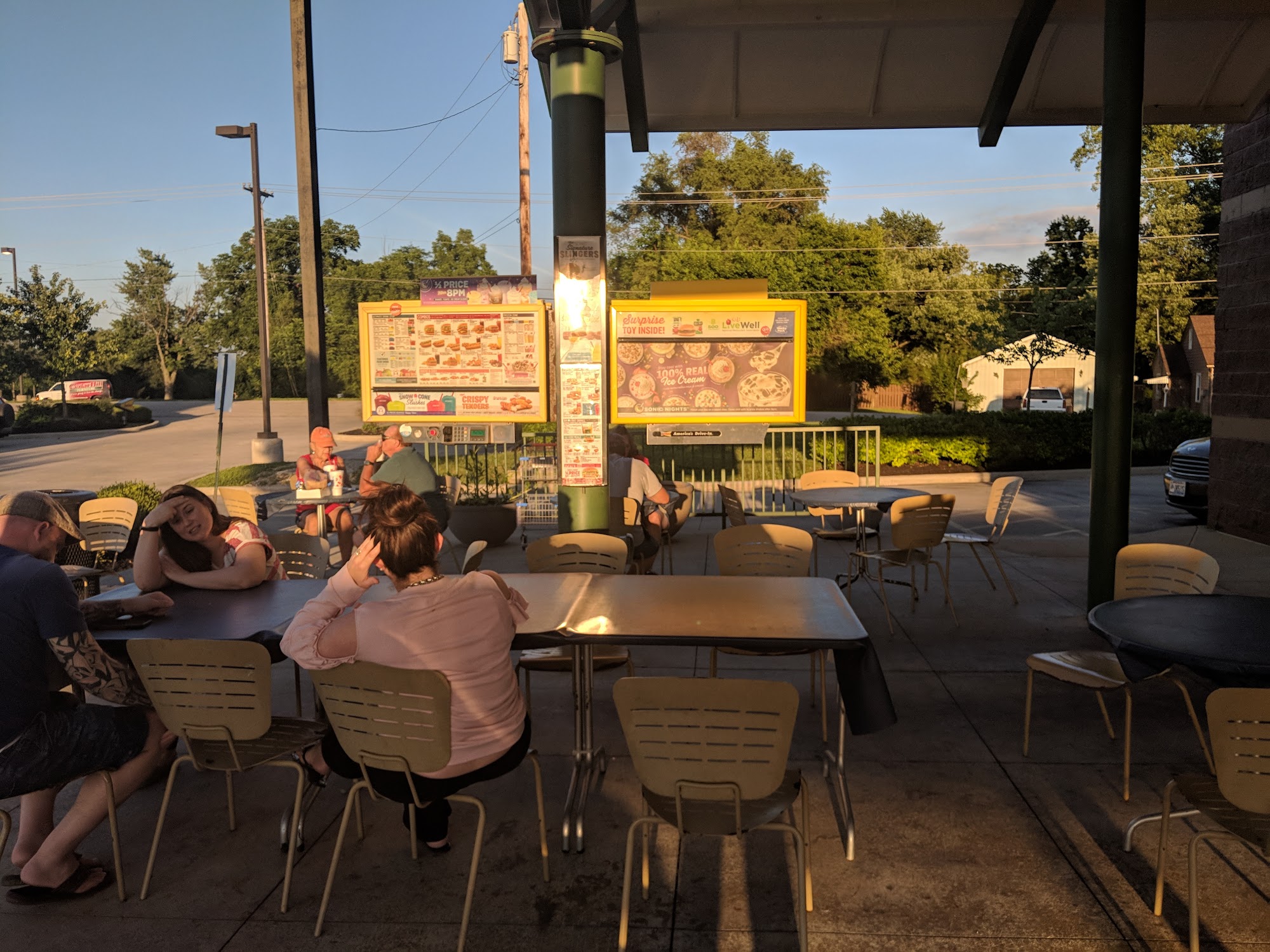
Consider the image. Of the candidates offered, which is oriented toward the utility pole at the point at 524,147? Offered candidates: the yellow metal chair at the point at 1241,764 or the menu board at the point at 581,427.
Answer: the yellow metal chair

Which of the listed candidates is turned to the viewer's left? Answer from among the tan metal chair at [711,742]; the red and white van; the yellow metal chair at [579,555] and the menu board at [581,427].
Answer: the red and white van

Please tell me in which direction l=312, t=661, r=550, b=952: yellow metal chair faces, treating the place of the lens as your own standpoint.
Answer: facing away from the viewer and to the right of the viewer

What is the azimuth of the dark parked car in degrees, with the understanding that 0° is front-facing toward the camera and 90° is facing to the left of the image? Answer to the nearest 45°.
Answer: approximately 45°

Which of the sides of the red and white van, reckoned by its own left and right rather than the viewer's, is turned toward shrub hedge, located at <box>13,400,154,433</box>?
left

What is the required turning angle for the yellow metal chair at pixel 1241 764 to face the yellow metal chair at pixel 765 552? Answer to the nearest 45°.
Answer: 0° — it already faces it

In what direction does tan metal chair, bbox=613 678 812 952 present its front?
away from the camera

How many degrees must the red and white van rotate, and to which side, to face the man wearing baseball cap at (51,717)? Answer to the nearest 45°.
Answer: approximately 90° to its left

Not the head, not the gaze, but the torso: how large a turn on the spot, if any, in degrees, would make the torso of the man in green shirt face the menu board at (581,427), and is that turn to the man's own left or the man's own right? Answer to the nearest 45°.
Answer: approximately 135° to the man's own left
